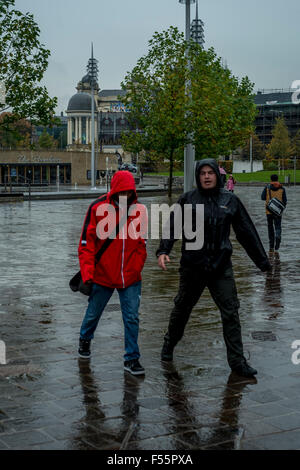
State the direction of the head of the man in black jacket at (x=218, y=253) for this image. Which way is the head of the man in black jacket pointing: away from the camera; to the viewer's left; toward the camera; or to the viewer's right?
toward the camera

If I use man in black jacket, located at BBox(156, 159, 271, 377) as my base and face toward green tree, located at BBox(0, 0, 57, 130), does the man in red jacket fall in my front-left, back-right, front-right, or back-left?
front-left

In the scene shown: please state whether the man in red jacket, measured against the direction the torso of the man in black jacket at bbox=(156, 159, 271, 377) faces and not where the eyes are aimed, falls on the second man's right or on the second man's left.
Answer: on the second man's right

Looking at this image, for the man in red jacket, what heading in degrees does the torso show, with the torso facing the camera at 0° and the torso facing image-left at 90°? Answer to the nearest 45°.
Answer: approximately 315°

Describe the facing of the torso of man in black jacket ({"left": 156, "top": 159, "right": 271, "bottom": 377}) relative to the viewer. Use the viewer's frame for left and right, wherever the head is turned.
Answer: facing the viewer

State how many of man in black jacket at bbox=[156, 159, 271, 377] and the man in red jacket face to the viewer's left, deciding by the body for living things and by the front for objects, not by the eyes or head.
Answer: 0

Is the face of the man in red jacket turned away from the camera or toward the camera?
toward the camera

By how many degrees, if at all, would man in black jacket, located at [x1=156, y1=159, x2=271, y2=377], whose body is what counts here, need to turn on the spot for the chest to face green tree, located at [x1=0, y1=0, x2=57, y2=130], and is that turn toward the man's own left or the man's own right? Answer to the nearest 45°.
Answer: approximately 180°

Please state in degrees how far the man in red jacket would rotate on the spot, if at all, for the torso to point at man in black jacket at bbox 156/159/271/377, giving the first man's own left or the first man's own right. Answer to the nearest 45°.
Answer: approximately 45° to the first man's own left

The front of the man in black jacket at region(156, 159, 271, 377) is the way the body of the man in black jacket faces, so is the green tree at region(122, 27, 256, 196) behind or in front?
behind

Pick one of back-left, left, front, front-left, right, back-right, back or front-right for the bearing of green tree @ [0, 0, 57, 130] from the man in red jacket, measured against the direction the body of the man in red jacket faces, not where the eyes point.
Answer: back-left
